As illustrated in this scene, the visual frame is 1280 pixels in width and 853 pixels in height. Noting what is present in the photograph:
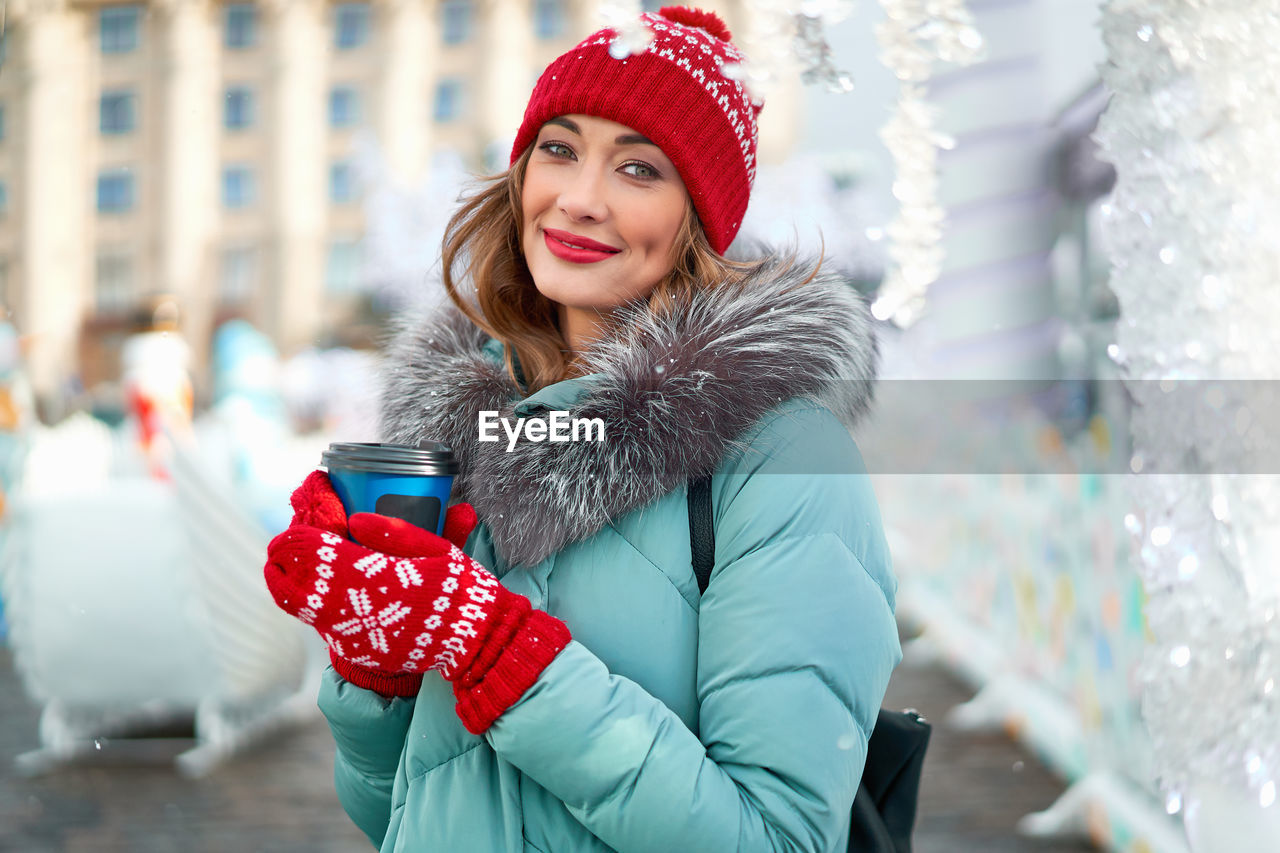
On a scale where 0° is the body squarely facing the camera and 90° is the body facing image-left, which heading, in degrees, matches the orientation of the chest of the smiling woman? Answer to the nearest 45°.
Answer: approximately 45°

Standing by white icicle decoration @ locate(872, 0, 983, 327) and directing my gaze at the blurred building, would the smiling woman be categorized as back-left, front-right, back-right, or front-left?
back-left
